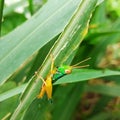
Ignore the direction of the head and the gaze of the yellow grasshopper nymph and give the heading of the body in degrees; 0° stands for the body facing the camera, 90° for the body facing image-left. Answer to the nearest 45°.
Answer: approximately 270°
